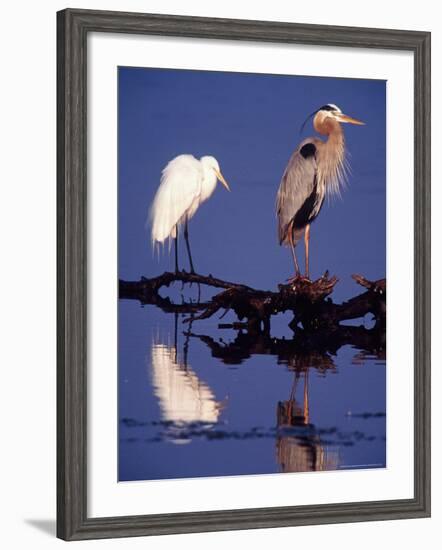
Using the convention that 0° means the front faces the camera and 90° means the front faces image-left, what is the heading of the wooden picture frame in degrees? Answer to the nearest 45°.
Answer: approximately 315°
